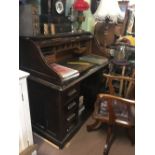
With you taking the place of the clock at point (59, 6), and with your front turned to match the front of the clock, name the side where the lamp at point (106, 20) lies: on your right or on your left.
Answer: on your left

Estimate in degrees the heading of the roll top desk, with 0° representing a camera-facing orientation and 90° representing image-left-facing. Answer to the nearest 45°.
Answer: approximately 315°

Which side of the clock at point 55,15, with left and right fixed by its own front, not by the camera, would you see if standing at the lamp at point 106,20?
left

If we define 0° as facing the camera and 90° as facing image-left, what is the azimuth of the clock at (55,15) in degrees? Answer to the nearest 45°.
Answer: approximately 315°

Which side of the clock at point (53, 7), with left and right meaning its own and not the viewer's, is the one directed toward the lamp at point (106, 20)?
left
